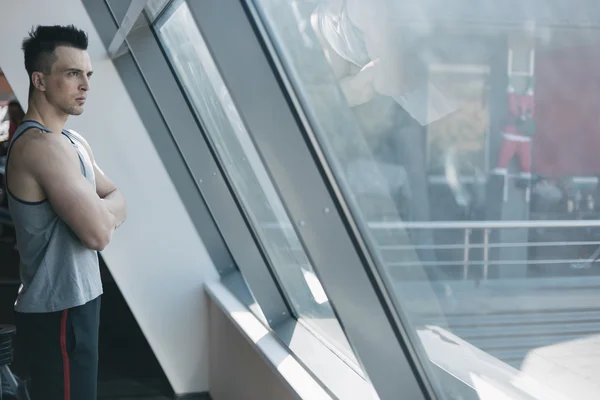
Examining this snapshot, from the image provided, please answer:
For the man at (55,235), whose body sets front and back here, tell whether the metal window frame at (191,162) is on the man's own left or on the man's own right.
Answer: on the man's own left

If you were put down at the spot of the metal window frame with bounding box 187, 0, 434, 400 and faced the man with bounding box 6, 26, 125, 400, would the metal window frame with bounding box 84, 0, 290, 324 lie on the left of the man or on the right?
right

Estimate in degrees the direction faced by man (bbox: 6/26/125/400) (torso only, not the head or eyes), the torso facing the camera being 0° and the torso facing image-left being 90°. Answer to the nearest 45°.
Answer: approximately 270°
